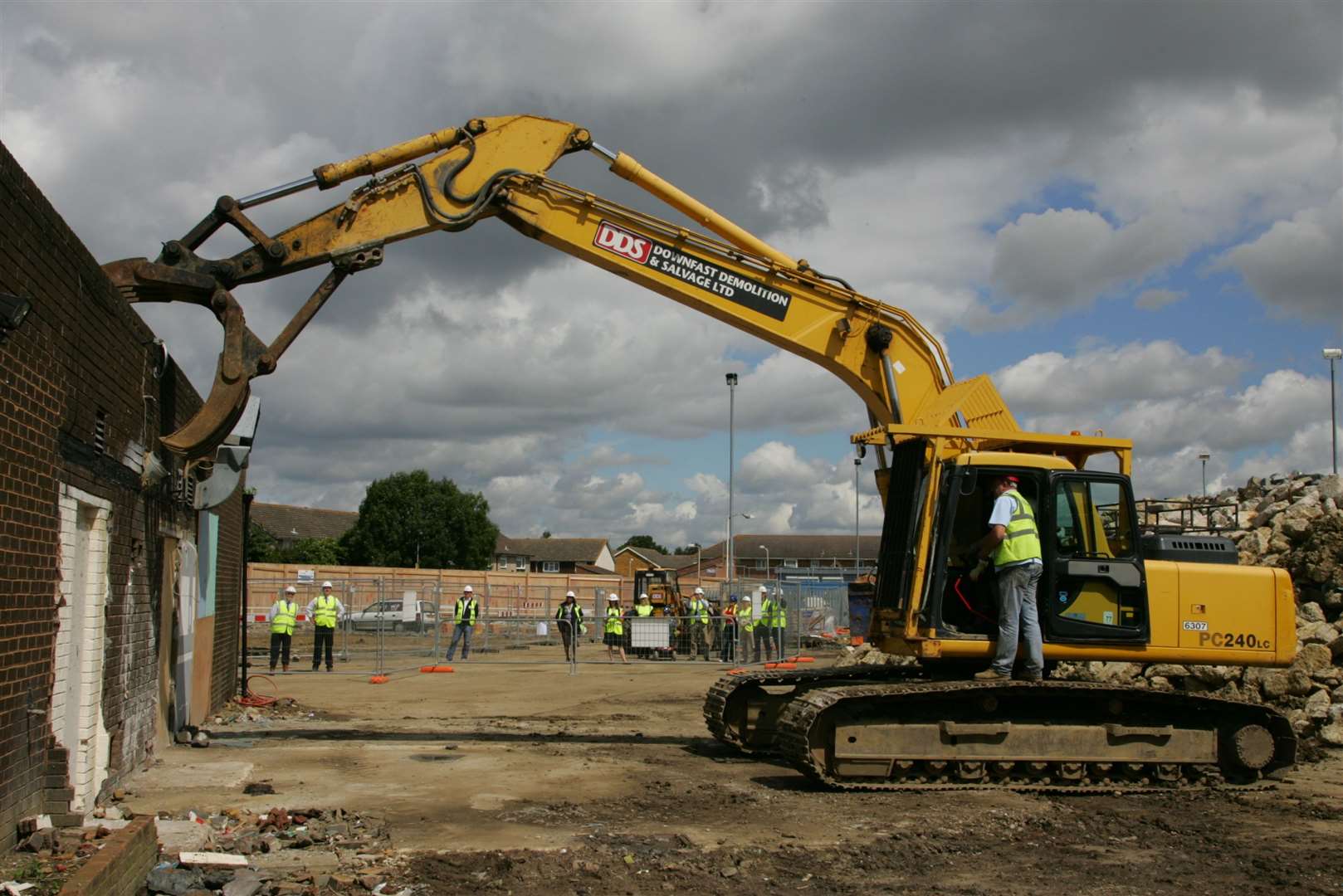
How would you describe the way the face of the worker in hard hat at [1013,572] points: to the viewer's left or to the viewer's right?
to the viewer's left

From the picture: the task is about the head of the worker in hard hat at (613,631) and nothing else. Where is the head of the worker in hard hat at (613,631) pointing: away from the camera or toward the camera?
toward the camera

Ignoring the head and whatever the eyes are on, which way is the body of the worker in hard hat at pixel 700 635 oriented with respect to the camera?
toward the camera

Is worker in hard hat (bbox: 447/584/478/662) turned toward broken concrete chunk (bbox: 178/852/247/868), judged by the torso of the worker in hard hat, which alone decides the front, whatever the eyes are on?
yes

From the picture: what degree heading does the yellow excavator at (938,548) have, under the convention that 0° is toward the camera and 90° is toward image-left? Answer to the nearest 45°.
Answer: approximately 90°

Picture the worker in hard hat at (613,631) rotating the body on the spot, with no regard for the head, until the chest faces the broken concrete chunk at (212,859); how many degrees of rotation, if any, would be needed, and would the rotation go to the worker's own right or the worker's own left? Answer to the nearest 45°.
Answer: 0° — they already face it

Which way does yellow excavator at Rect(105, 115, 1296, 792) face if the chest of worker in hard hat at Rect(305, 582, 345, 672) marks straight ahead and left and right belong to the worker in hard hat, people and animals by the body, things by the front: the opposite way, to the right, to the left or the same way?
to the right

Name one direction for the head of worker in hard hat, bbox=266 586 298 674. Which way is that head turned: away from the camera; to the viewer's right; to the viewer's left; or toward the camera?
toward the camera

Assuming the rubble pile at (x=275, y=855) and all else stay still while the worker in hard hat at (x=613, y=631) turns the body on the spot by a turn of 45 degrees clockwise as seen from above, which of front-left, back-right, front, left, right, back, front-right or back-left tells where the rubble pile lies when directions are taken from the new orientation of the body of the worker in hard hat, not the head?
front-left

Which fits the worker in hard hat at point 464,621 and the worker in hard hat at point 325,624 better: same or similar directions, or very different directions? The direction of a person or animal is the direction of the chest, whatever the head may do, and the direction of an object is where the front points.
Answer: same or similar directions

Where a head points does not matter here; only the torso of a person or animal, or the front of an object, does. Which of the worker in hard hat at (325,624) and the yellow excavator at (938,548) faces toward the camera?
the worker in hard hat

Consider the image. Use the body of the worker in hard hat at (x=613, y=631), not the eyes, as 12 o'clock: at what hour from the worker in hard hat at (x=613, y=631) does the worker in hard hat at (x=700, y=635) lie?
the worker in hard hat at (x=700, y=635) is roughly at 9 o'clock from the worker in hard hat at (x=613, y=631).

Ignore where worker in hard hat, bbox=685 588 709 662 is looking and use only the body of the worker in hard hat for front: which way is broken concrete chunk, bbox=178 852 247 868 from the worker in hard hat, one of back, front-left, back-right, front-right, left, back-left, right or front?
front

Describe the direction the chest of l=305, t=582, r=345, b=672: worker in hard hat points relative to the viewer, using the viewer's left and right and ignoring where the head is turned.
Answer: facing the viewer

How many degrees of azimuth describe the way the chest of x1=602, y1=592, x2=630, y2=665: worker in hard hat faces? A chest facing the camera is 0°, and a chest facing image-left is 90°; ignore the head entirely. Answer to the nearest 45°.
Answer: approximately 0°

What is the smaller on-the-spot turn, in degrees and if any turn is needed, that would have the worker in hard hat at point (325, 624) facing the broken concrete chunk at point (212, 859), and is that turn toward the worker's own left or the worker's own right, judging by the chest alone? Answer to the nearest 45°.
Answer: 0° — they already face it

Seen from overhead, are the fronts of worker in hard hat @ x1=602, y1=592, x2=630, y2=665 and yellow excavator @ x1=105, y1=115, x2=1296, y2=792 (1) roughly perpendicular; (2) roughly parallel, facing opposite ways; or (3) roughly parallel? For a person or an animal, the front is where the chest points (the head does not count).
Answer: roughly perpendicular

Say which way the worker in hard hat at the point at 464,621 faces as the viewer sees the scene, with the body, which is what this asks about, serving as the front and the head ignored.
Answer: toward the camera

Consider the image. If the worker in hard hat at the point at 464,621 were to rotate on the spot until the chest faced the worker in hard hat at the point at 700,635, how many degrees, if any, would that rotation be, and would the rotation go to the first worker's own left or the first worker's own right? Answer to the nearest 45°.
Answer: approximately 135° to the first worker's own left

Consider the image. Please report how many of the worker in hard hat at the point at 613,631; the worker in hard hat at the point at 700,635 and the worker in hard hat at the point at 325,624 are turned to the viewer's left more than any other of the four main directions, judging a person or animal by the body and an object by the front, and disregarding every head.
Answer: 0
